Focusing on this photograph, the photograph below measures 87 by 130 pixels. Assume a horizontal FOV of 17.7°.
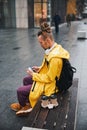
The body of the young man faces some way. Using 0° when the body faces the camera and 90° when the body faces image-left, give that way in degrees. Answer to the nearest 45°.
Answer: approximately 90°

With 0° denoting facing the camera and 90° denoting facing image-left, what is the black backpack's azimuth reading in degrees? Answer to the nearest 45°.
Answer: approximately 270°
